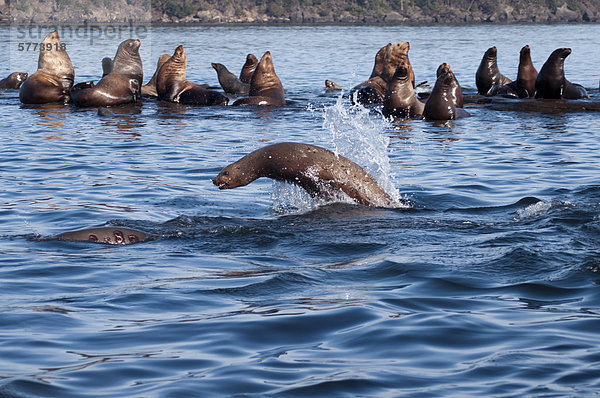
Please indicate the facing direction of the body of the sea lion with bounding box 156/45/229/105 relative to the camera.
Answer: to the viewer's left

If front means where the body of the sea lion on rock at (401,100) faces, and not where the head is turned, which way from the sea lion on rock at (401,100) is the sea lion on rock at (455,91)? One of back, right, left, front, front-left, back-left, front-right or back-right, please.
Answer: left

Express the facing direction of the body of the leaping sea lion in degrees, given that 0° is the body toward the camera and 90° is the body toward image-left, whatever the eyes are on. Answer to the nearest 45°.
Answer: approximately 90°

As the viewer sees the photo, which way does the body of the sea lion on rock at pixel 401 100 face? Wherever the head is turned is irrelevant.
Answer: toward the camera

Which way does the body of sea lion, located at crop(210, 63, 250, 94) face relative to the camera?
to the viewer's left

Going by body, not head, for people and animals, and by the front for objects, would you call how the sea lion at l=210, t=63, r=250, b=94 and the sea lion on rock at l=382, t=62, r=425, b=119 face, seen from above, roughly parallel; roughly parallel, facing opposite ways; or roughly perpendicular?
roughly perpendicular

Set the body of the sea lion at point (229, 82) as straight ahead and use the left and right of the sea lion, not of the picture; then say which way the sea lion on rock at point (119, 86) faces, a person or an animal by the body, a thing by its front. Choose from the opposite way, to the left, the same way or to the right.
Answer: the opposite way

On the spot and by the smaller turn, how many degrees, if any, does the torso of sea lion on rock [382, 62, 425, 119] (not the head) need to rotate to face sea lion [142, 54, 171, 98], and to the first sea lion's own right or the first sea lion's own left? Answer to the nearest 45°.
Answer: approximately 135° to the first sea lion's own right

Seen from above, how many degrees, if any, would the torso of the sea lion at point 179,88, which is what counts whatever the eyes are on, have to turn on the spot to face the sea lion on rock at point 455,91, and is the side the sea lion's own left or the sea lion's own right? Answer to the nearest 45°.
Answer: approximately 135° to the sea lion's own left

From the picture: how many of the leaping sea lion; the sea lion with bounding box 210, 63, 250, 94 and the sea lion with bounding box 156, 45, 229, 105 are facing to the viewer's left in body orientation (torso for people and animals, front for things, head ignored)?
3

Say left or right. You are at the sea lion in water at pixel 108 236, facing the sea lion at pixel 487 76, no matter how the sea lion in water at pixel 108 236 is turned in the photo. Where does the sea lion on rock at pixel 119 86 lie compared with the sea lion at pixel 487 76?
left

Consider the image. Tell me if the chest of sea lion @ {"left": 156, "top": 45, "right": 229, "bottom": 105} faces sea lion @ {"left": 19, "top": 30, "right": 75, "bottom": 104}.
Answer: yes

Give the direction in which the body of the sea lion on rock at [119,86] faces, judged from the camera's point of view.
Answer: to the viewer's right

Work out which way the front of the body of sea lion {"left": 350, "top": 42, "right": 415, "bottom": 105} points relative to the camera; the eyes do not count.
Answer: to the viewer's right

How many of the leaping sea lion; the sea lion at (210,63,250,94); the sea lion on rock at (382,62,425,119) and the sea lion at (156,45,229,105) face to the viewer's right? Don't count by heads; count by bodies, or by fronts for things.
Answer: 0
